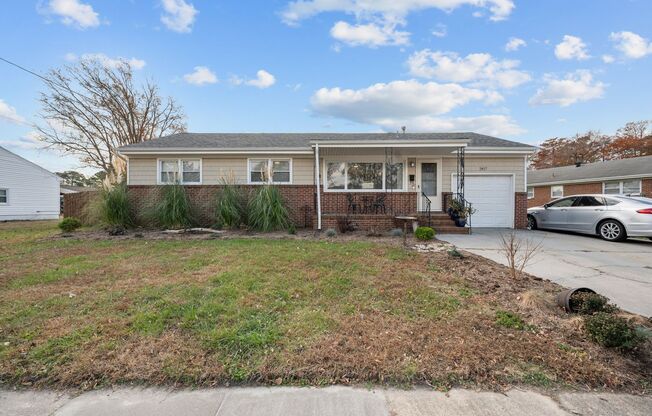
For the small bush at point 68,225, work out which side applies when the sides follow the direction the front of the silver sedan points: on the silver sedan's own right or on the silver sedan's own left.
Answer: on the silver sedan's own left

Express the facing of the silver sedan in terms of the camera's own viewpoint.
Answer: facing away from the viewer and to the left of the viewer

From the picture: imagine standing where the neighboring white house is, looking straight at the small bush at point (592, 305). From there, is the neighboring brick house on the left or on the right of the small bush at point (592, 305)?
left

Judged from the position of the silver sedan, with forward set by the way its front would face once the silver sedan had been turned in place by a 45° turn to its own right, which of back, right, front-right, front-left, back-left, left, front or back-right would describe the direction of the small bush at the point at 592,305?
back

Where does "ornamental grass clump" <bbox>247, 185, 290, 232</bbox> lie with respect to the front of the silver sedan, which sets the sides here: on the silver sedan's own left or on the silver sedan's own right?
on the silver sedan's own left

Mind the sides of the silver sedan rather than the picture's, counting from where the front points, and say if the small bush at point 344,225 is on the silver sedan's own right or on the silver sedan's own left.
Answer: on the silver sedan's own left

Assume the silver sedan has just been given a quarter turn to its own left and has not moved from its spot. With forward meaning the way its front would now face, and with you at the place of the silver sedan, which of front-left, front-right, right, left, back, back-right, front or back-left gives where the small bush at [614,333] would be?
front-left
